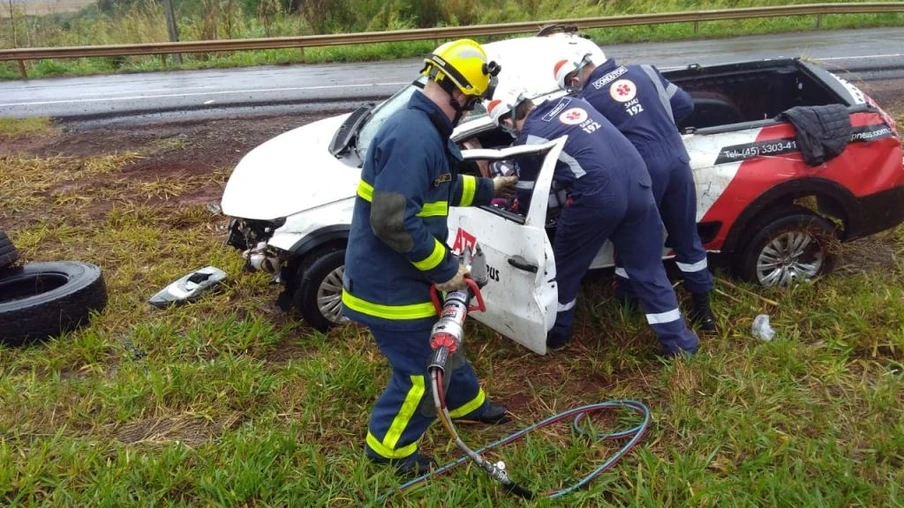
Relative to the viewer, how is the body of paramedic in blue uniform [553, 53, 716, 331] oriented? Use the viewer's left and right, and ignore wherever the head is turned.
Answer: facing away from the viewer and to the left of the viewer

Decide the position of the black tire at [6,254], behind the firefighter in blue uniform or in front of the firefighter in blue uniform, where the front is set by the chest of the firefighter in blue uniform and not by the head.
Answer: behind

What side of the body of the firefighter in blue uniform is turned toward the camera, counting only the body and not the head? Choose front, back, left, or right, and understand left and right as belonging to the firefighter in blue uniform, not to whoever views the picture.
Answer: right

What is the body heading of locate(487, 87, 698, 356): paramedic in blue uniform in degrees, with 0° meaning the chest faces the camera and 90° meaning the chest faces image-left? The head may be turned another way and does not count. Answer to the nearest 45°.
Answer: approximately 135°

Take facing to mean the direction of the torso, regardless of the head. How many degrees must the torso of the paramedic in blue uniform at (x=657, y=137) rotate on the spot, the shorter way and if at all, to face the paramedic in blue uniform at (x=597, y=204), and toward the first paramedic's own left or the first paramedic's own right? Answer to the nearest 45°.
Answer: approximately 90° to the first paramedic's own left

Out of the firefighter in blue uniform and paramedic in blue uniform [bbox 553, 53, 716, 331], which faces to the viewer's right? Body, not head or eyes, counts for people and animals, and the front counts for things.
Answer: the firefighter in blue uniform

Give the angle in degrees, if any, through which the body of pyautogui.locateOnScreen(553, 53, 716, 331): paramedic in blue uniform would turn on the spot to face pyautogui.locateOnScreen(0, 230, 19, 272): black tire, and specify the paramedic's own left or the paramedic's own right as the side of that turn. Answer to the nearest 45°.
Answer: approximately 45° to the paramedic's own left

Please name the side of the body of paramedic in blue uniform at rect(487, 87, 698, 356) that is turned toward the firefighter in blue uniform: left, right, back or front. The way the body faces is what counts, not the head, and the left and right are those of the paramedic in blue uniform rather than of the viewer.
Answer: left

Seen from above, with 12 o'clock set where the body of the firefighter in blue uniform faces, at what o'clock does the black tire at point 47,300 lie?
The black tire is roughly at 7 o'clock from the firefighter in blue uniform.

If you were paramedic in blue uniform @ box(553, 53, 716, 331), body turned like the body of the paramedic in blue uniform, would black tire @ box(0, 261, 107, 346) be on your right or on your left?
on your left

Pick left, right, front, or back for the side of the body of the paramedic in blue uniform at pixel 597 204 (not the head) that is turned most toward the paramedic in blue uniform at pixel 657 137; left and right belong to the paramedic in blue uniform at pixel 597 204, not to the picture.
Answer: right
